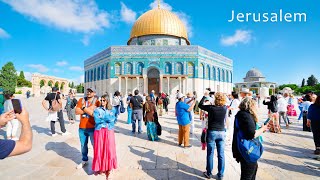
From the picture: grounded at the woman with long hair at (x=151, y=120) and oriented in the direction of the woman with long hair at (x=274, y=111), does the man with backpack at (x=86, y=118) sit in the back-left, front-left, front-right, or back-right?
back-right

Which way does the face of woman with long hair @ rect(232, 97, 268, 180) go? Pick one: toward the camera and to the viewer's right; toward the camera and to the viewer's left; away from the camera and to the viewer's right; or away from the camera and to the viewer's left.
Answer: away from the camera and to the viewer's right

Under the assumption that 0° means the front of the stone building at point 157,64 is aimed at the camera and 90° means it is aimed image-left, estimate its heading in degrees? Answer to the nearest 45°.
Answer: approximately 0°

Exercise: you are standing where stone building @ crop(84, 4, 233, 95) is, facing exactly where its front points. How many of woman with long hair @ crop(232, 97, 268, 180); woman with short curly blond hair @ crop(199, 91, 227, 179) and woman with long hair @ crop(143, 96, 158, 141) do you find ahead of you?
3

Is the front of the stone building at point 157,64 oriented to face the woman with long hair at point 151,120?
yes

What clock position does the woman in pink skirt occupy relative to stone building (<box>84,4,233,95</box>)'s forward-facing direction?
The woman in pink skirt is roughly at 12 o'clock from the stone building.
